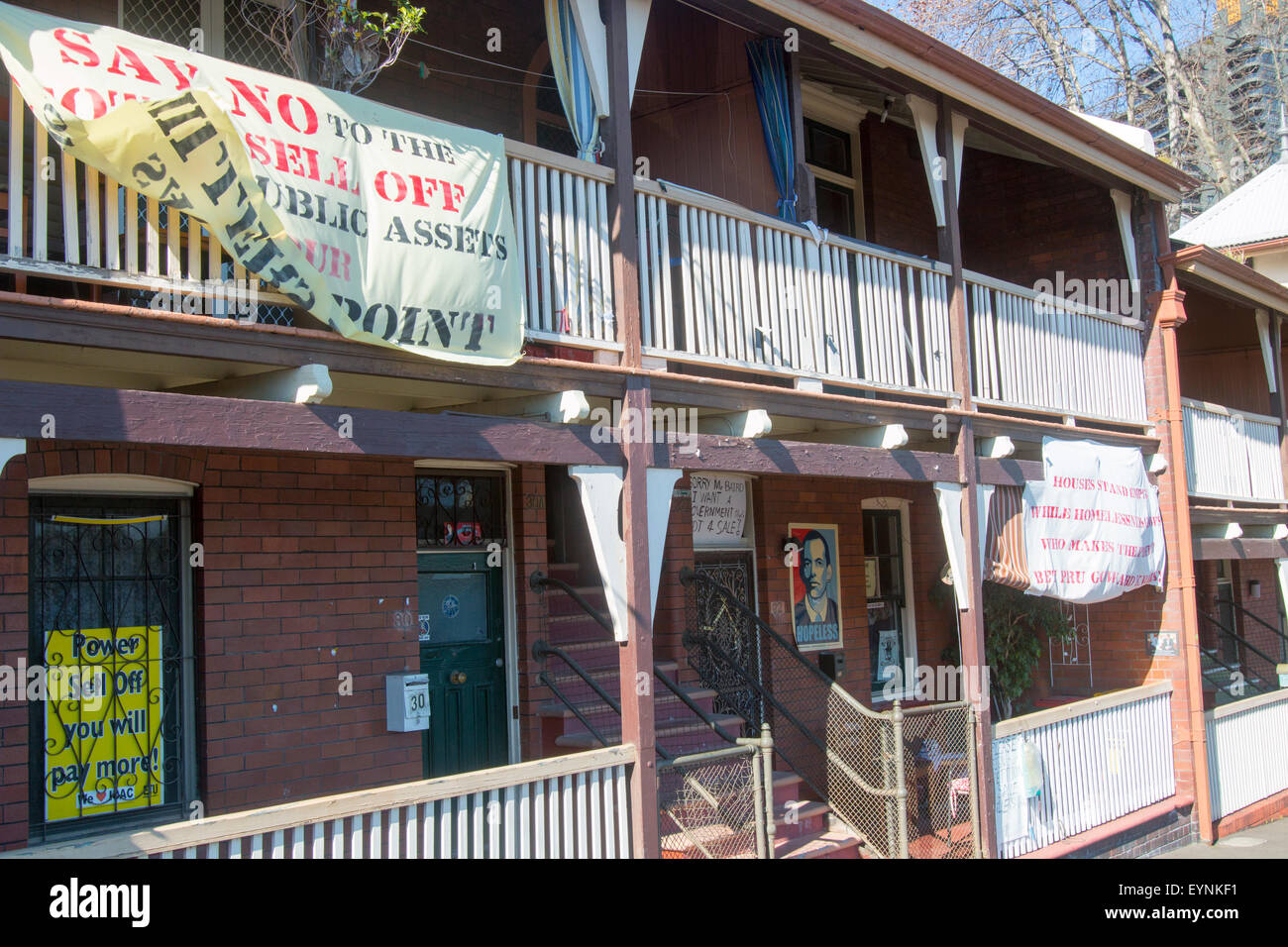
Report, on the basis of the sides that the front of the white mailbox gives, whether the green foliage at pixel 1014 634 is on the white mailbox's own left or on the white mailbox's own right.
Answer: on the white mailbox's own left

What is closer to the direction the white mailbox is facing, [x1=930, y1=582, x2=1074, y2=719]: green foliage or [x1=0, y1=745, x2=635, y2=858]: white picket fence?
the white picket fence

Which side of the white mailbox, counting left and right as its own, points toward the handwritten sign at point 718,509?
left
